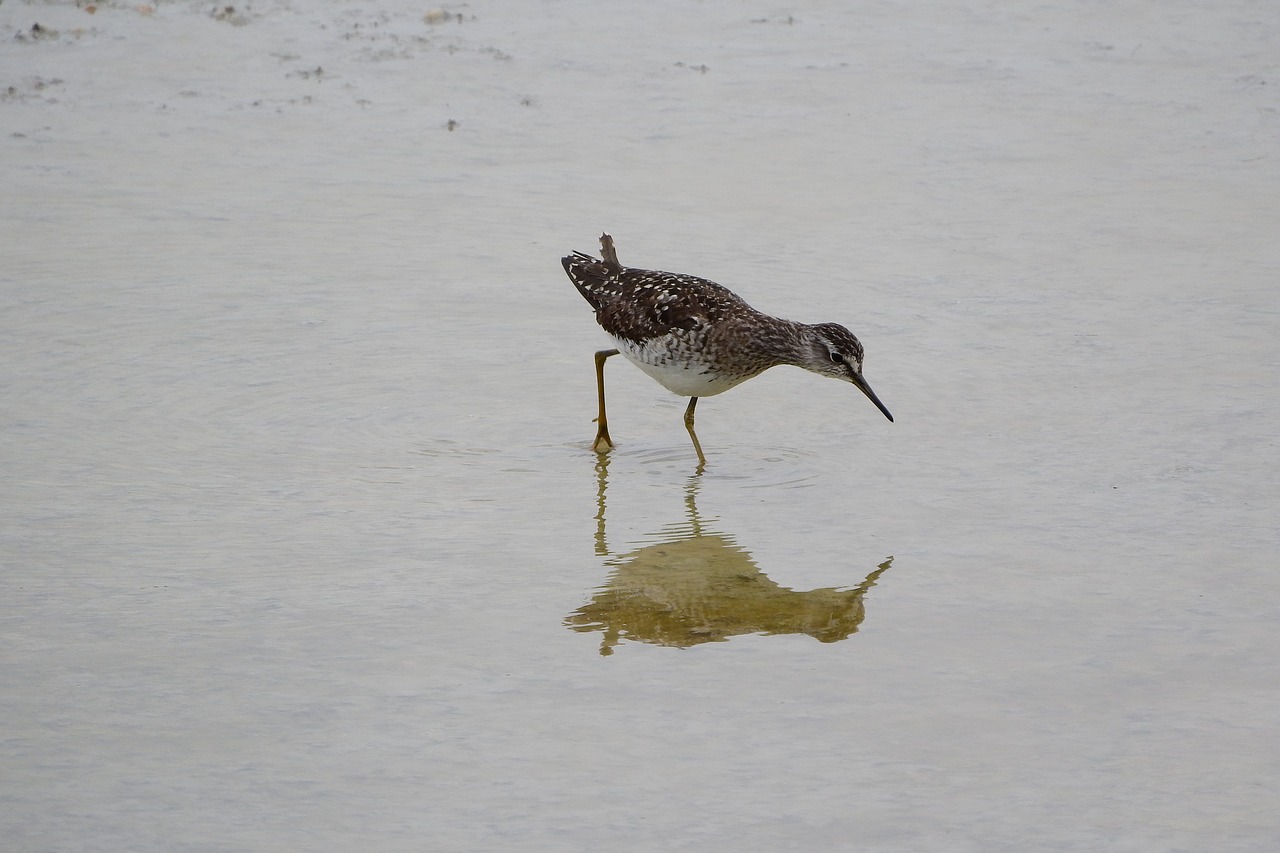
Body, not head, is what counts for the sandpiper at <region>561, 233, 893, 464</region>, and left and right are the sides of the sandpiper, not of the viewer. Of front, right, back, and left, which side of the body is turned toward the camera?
right
